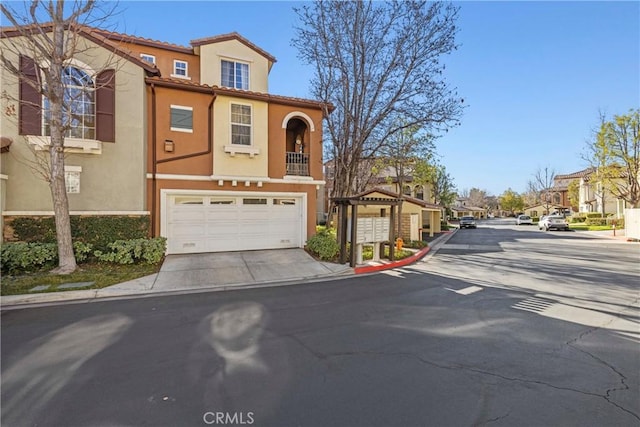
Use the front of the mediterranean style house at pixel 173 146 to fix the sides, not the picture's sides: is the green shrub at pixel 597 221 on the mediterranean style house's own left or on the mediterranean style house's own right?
on the mediterranean style house's own left

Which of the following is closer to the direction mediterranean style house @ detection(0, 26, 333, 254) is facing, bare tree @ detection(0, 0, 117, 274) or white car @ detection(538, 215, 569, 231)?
the bare tree

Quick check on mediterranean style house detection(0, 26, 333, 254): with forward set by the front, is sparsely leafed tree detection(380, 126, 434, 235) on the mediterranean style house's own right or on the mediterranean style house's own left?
on the mediterranean style house's own left

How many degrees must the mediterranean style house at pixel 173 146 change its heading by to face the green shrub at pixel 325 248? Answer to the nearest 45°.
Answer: approximately 45° to its left

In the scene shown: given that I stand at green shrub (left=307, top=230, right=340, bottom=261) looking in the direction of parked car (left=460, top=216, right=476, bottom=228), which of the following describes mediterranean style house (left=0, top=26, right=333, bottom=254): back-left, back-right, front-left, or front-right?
back-left

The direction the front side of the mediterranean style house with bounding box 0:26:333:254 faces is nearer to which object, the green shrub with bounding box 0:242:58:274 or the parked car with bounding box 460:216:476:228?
the green shrub

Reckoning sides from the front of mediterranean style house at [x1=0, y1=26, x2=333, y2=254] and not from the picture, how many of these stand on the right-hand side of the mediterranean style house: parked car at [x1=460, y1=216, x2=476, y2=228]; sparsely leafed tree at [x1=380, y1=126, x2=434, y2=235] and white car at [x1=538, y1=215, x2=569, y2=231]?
0

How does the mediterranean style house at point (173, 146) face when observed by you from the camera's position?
facing the viewer

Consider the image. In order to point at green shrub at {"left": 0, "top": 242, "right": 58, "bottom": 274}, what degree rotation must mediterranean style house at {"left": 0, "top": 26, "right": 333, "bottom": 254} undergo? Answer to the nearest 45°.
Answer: approximately 45° to its right
